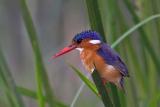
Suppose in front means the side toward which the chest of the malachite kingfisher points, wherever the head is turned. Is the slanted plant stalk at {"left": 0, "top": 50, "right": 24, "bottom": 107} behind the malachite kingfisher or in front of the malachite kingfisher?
in front

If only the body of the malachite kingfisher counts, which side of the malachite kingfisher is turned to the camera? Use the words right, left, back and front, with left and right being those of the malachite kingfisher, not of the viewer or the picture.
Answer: left
